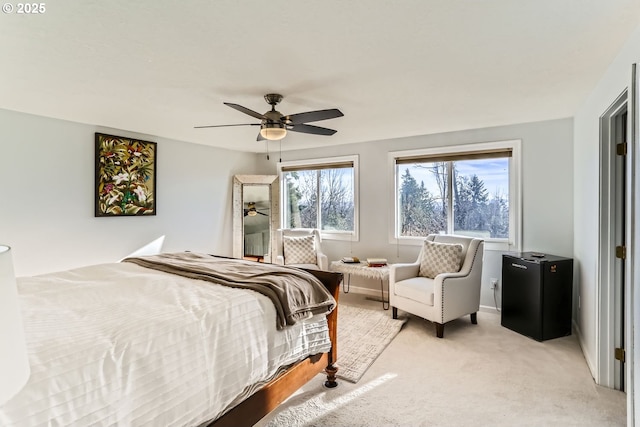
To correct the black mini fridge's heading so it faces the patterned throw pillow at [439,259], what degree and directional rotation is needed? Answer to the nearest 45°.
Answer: approximately 45° to its right

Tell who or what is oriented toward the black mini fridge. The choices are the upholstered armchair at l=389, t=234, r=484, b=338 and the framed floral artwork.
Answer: the framed floral artwork

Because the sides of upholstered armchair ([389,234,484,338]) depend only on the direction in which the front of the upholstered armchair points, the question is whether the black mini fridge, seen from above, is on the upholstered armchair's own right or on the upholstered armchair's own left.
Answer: on the upholstered armchair's own left

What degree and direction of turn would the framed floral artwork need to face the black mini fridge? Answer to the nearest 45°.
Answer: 0° — it already faces it

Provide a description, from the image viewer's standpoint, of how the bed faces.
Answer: facing away from the viewer and to the right of the viewer

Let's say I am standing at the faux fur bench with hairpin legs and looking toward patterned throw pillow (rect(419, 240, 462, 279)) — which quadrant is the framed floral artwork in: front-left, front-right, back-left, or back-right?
back-right

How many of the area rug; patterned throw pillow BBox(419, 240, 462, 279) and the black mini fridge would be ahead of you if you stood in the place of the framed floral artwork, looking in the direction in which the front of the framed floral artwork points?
3

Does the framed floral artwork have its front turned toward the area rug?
yes
